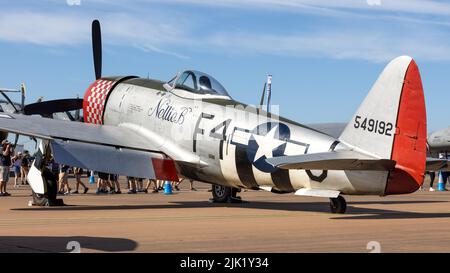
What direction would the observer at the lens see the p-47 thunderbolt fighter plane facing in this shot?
facing away from the viewer and to the left of the viewer
